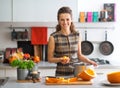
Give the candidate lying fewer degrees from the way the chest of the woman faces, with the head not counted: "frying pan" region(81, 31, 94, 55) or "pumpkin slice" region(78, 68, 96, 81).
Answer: the pumpkin slice

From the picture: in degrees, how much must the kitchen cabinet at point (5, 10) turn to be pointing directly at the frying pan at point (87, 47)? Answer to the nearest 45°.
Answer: approximately 90° to its left

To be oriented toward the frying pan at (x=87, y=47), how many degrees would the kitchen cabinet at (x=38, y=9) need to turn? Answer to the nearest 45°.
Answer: approximately 90° to its left

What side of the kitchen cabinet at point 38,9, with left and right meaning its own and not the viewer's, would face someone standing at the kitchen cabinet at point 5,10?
right

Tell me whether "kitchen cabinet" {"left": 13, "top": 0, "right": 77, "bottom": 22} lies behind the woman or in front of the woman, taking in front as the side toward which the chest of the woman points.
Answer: behind

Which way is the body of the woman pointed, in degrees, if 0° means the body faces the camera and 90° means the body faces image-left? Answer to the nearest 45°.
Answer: approximately 0°

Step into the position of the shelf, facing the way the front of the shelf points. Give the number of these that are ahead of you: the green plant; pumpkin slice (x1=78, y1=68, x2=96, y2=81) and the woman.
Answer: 3

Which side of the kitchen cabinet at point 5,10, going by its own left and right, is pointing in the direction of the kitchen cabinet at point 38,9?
left
